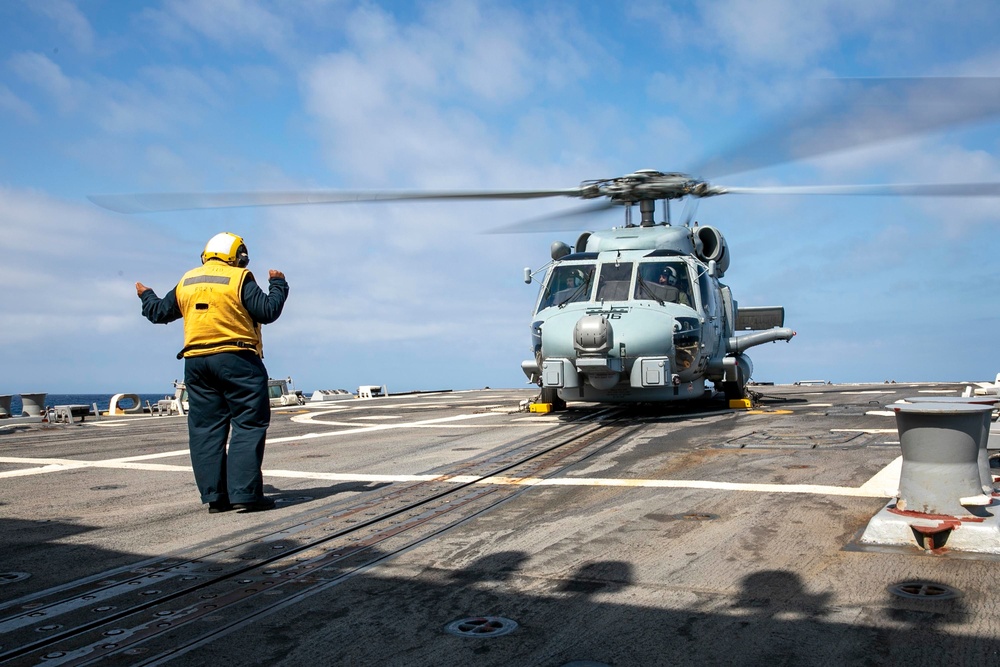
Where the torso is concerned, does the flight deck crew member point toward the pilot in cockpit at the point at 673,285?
yes

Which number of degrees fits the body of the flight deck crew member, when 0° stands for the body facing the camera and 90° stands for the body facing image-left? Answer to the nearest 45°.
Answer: approximately 225°
